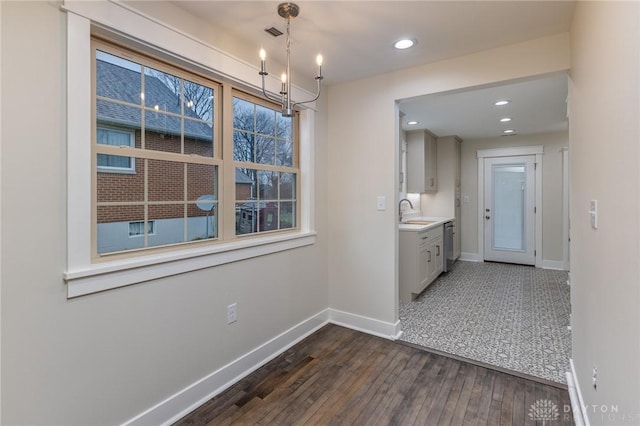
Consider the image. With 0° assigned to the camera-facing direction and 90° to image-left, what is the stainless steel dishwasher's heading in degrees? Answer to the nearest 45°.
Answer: approximately 270°

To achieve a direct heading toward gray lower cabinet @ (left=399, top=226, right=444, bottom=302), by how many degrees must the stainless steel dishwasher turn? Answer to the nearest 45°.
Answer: approximately 90° to its right

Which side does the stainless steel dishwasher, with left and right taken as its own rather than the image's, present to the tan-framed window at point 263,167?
right

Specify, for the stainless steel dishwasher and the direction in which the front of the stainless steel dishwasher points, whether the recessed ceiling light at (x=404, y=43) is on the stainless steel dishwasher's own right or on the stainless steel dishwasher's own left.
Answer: on the stainless steel dishwasher's own right

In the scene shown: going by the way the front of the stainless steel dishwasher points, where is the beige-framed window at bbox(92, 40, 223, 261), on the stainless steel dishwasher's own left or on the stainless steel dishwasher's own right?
on the stainless steel dishwasher's own right

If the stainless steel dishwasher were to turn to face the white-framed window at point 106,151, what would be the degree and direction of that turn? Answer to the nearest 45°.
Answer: approximately 90° to its right
